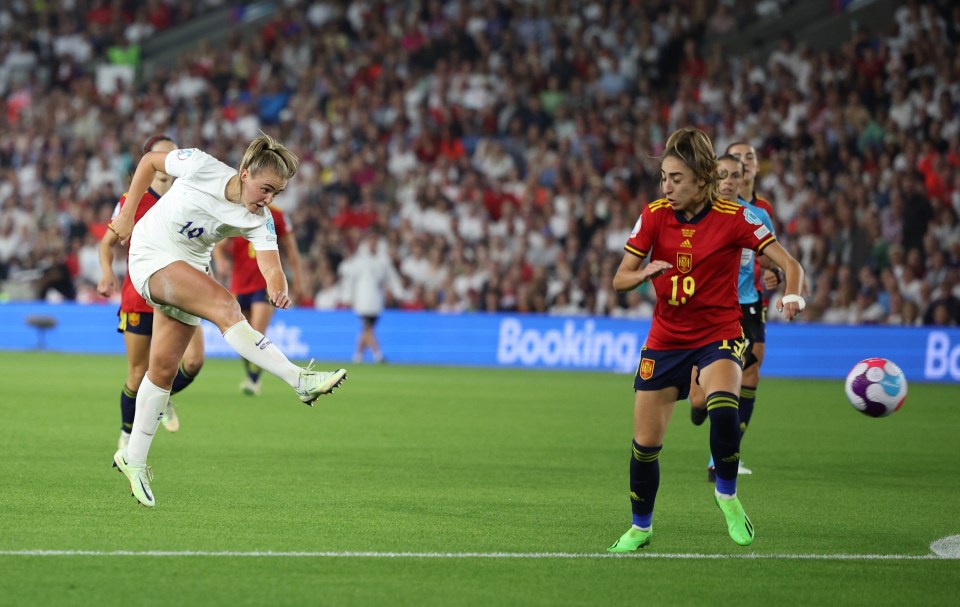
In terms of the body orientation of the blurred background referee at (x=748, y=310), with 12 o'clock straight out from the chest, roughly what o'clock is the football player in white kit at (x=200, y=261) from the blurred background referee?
The football player in white kit is roughly at 12 o'clock from the blurred background referee.

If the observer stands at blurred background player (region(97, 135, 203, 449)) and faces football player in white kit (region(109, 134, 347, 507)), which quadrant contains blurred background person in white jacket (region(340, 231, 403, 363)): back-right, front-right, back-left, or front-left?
back-left

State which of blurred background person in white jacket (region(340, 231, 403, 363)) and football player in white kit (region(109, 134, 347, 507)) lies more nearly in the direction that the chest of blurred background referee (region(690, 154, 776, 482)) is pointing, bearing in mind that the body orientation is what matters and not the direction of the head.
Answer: the football player in white kit

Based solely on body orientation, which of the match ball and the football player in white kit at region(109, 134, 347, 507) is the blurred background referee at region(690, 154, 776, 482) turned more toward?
the football player in white kit

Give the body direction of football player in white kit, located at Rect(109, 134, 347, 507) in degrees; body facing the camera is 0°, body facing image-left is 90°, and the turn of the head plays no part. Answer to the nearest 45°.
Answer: approximately 315°

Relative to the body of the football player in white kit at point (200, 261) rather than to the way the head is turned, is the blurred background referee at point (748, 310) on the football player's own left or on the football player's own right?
on the football player's own left

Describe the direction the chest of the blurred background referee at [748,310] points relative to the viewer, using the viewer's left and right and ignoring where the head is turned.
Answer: facing the viewer and to the left of the viewer

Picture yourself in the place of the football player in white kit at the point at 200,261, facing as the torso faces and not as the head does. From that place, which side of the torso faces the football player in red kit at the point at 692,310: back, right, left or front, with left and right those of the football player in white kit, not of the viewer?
front

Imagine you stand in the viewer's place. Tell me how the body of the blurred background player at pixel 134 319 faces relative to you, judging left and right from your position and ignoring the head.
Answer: facing the viewer and to the right of the viewer

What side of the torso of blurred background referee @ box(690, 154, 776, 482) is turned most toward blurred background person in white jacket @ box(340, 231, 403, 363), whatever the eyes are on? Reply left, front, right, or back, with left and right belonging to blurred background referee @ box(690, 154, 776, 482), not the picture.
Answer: right

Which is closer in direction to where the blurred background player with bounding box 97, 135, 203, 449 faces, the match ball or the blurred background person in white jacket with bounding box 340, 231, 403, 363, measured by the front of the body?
the match ball

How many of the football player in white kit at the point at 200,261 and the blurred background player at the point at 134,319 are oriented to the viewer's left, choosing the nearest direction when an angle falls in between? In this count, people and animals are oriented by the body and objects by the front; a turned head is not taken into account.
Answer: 0

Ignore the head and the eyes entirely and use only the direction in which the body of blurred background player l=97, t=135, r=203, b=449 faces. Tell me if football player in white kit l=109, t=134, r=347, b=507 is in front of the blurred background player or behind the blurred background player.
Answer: in front

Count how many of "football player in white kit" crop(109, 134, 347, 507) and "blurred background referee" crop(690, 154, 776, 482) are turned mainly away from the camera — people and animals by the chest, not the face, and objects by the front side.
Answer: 0

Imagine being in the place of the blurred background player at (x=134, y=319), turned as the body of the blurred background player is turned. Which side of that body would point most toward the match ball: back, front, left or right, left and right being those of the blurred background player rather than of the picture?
front
